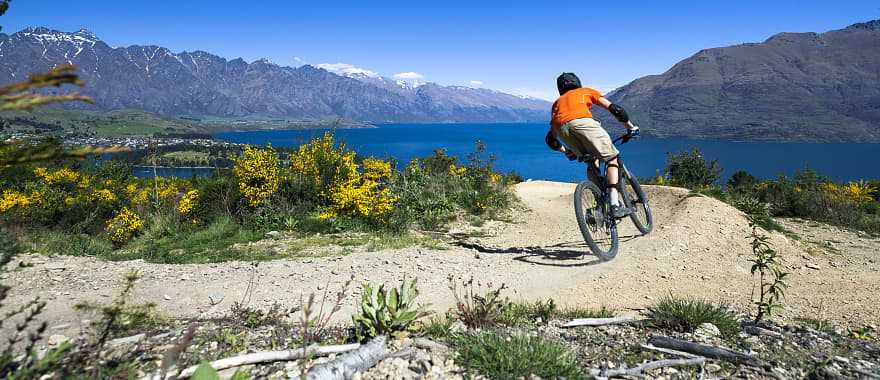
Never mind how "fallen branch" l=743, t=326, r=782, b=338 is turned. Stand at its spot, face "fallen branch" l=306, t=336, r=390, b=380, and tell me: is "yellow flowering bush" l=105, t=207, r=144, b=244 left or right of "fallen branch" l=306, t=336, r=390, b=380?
right

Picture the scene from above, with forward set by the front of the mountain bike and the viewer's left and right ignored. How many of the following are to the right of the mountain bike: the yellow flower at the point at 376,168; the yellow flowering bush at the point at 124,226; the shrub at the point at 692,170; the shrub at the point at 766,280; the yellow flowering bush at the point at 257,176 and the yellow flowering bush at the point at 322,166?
1

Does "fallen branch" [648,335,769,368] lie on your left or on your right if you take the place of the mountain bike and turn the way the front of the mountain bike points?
on your right

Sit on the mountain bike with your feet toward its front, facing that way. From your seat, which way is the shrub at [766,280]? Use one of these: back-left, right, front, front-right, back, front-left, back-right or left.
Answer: right

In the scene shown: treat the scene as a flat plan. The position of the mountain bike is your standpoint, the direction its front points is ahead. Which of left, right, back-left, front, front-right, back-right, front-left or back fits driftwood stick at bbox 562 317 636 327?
back-right

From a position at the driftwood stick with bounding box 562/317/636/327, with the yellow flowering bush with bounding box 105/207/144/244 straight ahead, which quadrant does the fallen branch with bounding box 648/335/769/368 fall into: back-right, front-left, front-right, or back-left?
back-left

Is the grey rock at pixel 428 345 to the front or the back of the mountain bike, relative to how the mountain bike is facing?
to the back

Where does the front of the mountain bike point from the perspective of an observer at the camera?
facing away from the viewer and to the right of the viewer

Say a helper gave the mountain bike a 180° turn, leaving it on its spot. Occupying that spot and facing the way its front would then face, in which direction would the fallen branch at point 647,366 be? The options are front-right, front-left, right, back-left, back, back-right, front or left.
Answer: front-left

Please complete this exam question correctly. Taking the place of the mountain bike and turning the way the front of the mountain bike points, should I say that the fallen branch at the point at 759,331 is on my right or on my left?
on my right

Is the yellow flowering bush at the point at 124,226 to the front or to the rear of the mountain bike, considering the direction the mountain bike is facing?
to the rear

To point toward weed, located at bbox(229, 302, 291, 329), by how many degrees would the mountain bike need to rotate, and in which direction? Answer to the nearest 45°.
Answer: approximately 180°

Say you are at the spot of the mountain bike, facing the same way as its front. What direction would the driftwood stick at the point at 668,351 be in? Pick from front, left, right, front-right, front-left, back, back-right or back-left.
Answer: back-right

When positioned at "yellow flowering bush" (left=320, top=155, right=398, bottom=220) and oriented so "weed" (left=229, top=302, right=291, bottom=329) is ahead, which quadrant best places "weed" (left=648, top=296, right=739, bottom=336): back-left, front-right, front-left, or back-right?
front-left

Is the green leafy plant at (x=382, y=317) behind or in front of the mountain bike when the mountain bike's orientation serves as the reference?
behind
